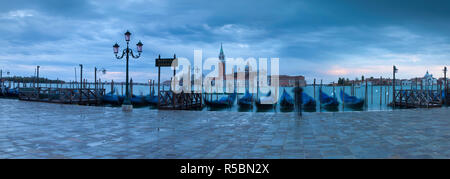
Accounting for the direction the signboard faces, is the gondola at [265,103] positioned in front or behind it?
behind

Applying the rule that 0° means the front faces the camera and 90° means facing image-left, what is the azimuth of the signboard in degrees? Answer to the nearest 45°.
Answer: approximately 0°

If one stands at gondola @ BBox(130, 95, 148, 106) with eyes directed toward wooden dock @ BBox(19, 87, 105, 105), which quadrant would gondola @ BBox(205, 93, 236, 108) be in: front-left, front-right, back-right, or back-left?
back-left

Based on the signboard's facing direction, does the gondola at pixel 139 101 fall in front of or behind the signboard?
behind

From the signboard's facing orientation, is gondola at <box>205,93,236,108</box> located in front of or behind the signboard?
behind

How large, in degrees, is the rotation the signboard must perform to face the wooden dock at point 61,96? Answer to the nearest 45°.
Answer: approximately 135° to its right

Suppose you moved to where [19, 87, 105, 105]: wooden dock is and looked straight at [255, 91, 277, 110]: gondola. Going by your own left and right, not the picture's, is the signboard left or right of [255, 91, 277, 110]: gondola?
right
